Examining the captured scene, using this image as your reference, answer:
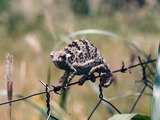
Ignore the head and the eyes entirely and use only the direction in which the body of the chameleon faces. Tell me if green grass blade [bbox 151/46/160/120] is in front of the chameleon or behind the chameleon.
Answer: behind

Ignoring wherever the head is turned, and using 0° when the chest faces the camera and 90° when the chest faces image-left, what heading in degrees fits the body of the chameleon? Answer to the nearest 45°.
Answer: approximately 90°
